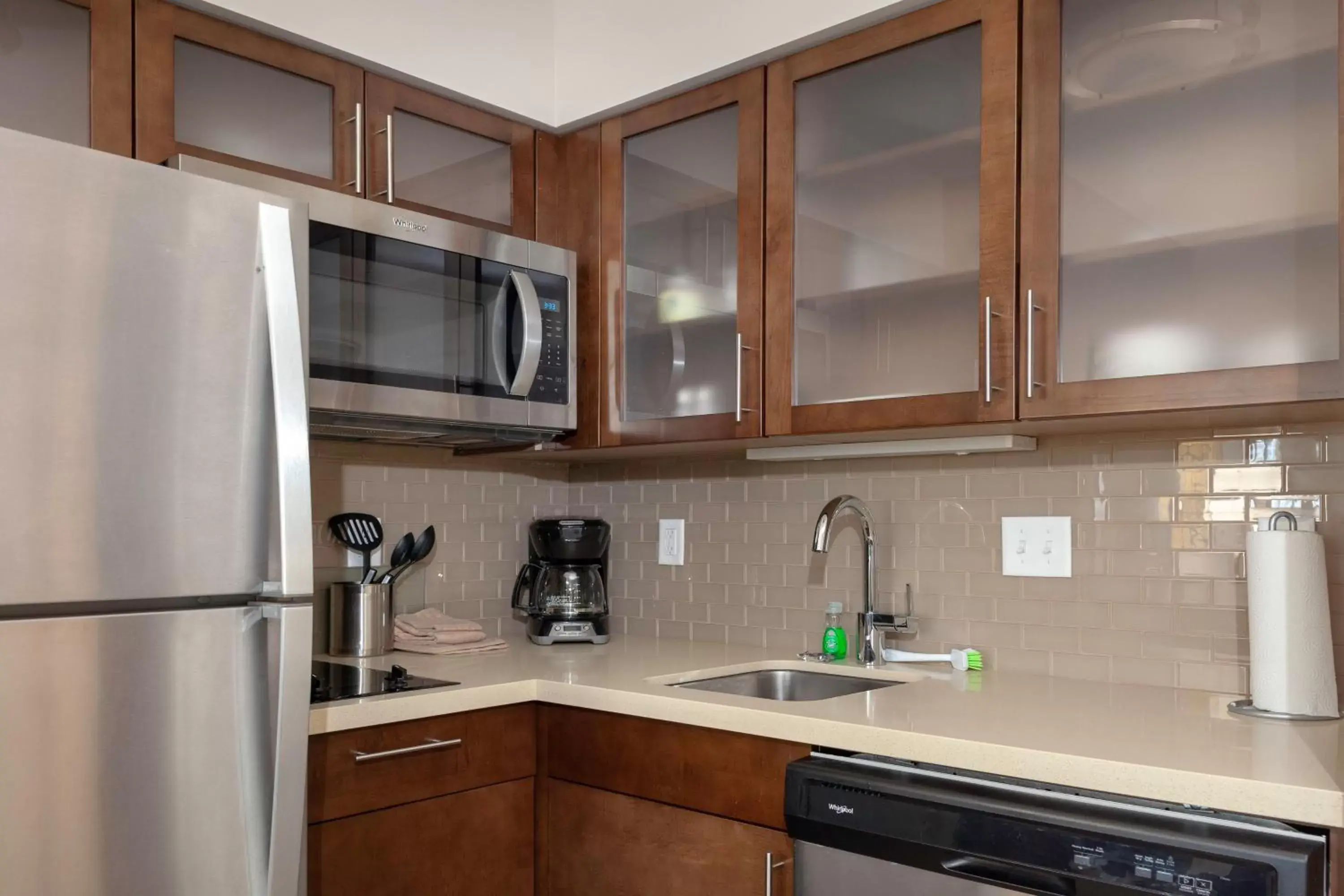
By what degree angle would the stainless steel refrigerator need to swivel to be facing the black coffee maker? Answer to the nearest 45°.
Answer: approximately 90° to its left

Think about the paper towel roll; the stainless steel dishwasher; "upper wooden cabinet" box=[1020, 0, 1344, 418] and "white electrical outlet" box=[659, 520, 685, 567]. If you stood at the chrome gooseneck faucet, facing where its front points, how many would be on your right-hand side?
1

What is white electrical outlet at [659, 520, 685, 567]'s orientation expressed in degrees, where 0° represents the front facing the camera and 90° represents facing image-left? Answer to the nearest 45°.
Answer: approximately 45°

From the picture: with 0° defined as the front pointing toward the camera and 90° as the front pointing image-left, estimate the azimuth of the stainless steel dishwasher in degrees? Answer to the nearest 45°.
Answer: approximately 45°

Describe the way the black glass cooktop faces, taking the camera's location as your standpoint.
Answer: facing the viewer and to the right of the viewer

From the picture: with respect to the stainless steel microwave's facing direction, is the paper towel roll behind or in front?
in front

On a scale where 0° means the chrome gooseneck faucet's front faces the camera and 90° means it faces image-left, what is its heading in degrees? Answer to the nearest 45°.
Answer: approximately 45°

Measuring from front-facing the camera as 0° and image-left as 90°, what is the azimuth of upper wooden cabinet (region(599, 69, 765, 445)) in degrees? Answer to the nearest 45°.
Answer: approximately 45°

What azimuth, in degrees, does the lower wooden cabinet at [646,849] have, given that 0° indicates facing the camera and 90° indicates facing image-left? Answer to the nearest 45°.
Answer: approximately 45°

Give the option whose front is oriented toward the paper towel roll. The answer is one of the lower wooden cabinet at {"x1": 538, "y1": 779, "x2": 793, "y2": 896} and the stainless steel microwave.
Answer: the stainless steel microwave

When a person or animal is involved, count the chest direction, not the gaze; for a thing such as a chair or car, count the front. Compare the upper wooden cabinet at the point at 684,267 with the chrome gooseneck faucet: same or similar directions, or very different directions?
same or similar directions

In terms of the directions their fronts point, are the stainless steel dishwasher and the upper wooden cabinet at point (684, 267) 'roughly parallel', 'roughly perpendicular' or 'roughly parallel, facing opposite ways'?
roughly parallel

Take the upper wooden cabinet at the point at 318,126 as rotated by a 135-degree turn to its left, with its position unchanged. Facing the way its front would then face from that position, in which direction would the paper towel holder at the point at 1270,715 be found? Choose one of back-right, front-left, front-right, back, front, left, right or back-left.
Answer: back-right

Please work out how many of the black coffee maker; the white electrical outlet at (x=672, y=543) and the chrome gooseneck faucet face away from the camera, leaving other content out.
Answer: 0
